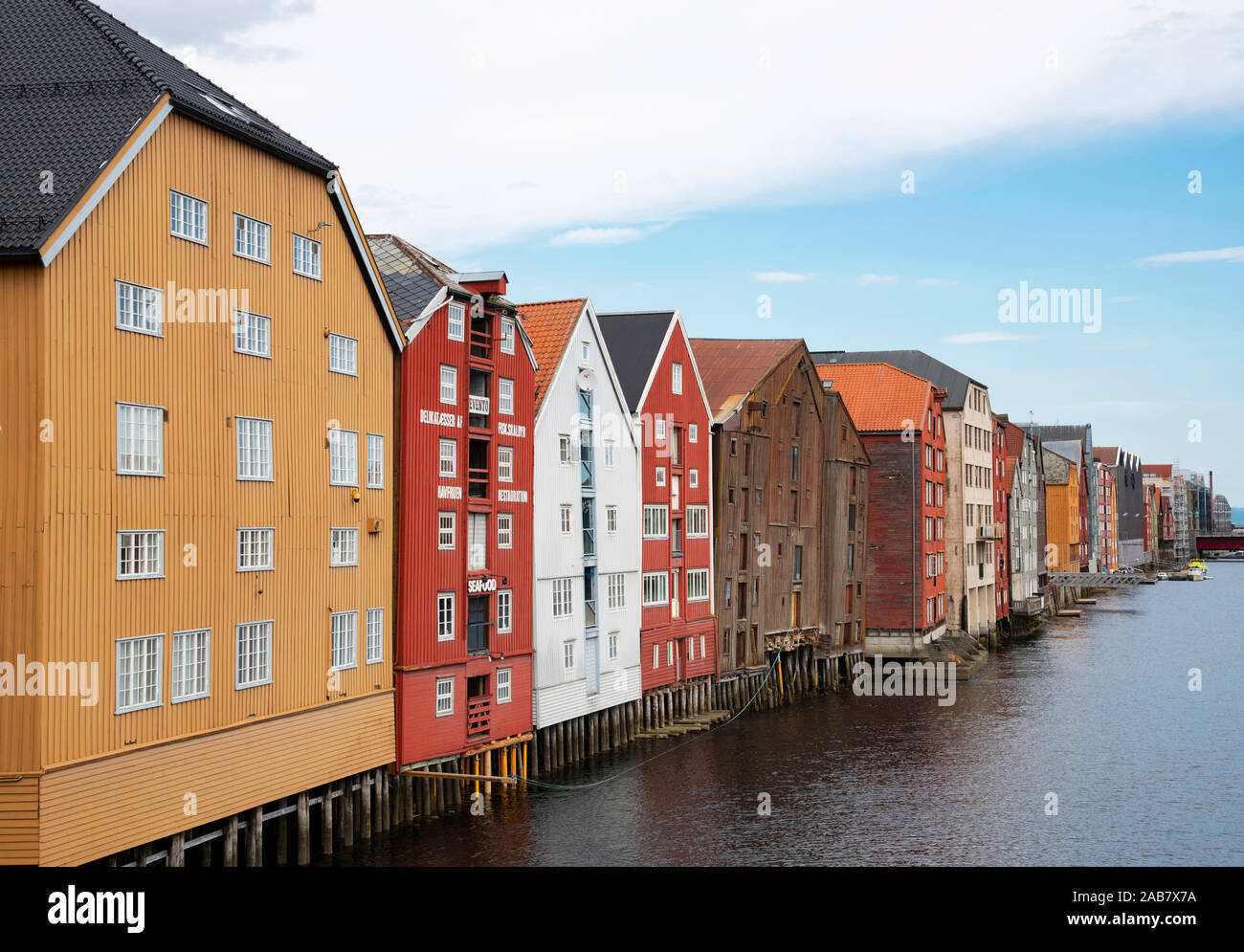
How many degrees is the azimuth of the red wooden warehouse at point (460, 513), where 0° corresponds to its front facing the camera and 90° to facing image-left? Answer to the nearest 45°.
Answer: approximately 315°
